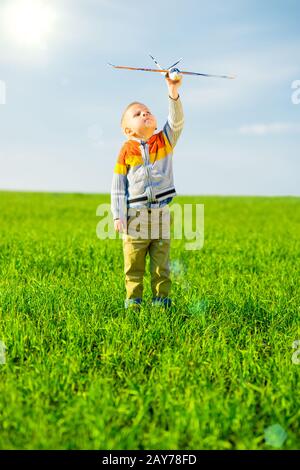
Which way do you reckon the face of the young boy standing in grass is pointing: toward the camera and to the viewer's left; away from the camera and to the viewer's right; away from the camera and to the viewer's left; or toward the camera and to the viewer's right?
toward the camera and to the viewer's right

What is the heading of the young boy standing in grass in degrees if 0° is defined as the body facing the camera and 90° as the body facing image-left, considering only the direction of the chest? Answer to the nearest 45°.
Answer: approximately 0°
